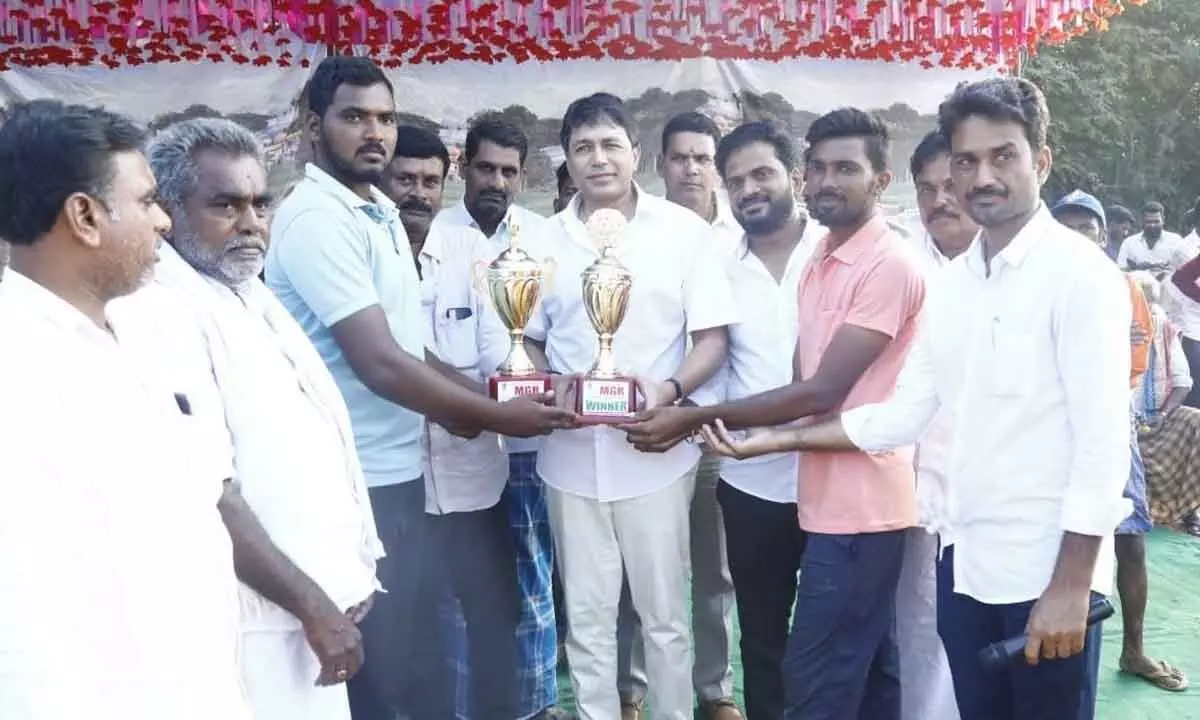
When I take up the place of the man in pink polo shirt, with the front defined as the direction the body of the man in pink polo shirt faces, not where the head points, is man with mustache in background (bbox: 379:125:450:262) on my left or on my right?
on my right

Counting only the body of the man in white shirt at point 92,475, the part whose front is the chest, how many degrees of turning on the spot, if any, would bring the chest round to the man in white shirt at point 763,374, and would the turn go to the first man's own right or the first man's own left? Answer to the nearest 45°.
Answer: approximately 45° to the first man's own left

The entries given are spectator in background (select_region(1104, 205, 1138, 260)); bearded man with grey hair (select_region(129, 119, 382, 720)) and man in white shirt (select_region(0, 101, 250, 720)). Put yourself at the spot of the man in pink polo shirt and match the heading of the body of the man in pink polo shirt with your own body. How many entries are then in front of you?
2

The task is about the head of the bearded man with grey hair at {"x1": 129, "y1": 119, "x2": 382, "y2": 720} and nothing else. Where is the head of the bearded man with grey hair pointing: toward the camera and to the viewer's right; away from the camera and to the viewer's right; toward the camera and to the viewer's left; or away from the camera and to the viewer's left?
toward the camera and to the viewer's right

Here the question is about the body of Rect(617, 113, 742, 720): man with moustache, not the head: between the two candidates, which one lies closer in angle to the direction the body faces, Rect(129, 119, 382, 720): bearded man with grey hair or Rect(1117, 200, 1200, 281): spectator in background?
the bearded man with grey hair

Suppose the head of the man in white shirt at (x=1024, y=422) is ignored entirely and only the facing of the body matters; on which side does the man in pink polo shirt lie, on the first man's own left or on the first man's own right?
on the first man's own right

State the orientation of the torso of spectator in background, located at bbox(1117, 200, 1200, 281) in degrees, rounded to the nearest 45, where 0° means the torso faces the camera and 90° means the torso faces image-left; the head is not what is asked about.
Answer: approximately 0°

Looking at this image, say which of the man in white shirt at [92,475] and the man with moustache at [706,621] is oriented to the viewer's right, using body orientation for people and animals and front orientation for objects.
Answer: the man in white shirt
